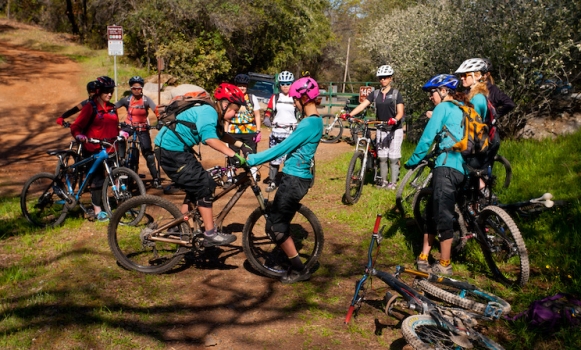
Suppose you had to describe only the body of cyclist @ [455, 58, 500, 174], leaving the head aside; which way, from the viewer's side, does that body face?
to the viewer's left

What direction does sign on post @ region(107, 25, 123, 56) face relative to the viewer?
toward the camera

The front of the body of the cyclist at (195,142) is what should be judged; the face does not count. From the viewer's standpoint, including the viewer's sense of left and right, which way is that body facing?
facing to the right of the viewer

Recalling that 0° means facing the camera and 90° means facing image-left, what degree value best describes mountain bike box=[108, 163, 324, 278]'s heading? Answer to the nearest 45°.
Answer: approximately 270°

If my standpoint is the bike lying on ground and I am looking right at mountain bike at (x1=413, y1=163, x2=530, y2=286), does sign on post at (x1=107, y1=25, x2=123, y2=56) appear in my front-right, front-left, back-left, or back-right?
front-left

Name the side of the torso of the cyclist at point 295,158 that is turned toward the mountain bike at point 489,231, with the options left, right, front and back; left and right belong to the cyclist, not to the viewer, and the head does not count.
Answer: back

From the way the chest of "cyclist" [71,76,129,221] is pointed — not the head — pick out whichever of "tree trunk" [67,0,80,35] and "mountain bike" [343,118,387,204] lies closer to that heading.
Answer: the mountain bike

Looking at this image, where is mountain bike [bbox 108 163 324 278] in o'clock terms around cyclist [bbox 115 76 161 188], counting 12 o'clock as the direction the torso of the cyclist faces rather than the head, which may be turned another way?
The mountain bike is roughly at 12 o'clock from the cyclist.

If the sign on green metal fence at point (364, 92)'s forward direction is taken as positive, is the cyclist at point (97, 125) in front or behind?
in front

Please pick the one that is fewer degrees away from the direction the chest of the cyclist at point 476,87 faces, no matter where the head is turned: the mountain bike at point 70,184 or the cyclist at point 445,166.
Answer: the mountain bike

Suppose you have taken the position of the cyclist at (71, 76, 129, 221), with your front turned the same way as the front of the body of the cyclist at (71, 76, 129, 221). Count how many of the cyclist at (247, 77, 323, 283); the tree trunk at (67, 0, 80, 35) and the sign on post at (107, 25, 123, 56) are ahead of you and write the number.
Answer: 1

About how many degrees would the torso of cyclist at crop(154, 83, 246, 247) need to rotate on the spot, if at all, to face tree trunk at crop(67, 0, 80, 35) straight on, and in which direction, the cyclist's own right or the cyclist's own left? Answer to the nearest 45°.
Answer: approximately 90° to the cyclist's own left

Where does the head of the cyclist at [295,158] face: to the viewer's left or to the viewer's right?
to the viewer's left

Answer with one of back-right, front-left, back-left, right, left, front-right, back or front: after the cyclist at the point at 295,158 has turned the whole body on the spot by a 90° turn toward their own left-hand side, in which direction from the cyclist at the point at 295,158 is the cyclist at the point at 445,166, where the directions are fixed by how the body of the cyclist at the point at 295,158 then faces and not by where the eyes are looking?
left

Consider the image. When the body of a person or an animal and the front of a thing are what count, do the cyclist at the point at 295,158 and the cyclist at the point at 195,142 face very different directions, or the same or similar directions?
very different directions

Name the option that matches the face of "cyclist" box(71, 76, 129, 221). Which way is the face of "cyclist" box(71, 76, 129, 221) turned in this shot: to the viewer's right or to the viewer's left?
to the viewer's right

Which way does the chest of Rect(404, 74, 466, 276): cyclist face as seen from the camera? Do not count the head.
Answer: to the viewer's left

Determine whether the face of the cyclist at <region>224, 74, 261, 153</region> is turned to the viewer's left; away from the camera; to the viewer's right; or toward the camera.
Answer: toward the camera
